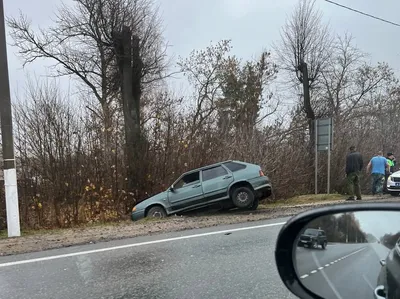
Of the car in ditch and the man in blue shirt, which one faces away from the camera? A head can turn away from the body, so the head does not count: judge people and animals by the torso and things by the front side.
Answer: the man in blue shirt

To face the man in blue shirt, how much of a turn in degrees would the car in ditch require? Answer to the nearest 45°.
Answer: approximately 135° to its right

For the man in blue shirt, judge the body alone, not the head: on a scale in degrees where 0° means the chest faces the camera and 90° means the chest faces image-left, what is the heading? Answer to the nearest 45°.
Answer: approximately 180°

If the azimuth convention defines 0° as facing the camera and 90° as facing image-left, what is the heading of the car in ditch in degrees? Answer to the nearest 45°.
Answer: approximately 90°

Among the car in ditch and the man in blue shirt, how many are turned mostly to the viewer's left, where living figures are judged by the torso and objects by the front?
1

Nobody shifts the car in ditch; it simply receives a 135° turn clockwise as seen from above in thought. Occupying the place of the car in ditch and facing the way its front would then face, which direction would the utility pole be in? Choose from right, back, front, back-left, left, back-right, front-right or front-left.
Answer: back

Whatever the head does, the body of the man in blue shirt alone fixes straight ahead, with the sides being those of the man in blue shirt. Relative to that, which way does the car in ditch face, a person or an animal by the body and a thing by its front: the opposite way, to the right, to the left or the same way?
to the left
